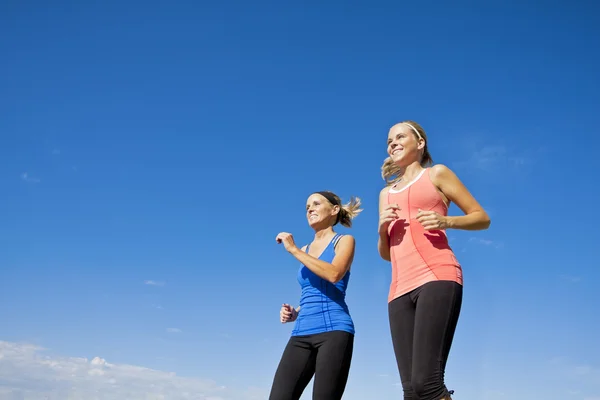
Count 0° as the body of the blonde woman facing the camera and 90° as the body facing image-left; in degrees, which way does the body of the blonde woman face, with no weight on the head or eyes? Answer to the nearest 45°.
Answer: approximately 45°
